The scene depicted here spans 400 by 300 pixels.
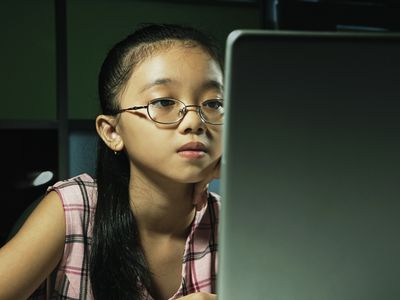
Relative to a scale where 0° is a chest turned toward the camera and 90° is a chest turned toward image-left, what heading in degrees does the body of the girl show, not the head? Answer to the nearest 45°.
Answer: approximately 315°
